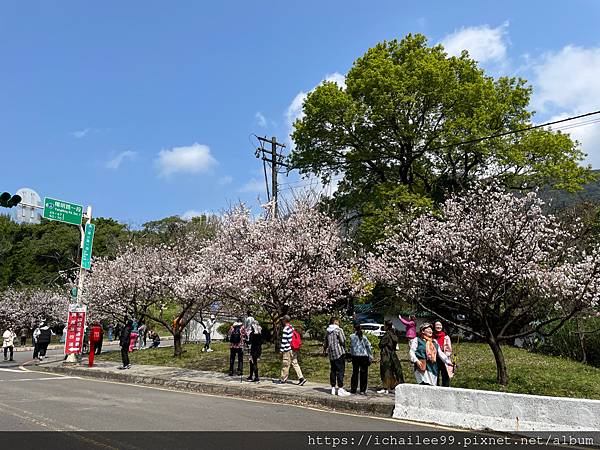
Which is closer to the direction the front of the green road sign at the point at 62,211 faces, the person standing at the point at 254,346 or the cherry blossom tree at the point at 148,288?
the person standing

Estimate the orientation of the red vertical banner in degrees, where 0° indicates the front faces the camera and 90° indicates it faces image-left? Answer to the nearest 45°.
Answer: approximately 0°

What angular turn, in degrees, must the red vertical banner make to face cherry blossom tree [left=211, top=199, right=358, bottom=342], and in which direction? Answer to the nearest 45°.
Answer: approximately 45° to its left

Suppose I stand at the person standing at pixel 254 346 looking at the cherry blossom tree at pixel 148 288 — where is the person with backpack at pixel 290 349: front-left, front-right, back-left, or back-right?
back-right

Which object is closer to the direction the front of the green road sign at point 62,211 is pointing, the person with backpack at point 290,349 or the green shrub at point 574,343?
the person with backpack

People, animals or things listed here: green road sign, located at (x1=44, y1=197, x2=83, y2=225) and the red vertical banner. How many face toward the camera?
2

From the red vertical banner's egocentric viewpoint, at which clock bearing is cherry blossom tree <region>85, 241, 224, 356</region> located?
The cherry blossom tree is roughly at 8 o'clock from the red vertical banner.

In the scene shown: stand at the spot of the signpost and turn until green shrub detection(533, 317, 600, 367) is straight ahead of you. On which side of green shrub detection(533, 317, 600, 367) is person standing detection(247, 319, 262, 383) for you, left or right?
right

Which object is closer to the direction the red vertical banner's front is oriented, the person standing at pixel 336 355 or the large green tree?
the person standing

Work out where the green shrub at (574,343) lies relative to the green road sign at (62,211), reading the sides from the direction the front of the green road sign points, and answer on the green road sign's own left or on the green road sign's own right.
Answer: on the green road sign's own left

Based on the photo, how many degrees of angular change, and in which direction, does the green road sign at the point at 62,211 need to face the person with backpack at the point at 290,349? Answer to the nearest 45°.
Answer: approximately 45° to its left
